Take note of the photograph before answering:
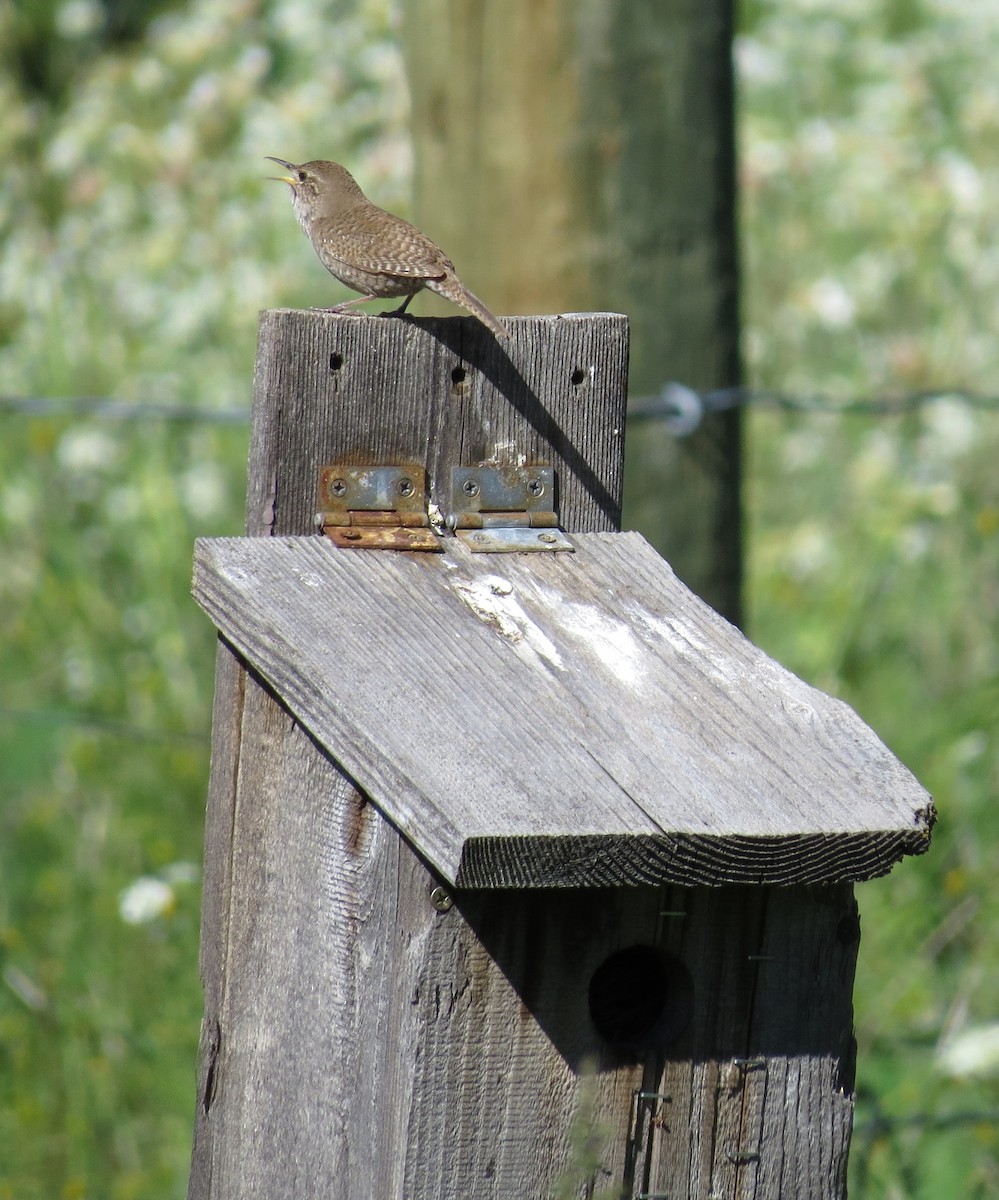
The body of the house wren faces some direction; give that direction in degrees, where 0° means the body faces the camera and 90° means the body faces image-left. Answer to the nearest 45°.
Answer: approximately 90°

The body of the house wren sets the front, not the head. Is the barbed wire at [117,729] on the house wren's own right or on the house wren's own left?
on the house wren's own right

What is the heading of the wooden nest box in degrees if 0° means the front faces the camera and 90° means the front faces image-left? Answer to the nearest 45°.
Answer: approximately 315°

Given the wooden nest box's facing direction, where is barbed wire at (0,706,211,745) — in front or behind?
behind
